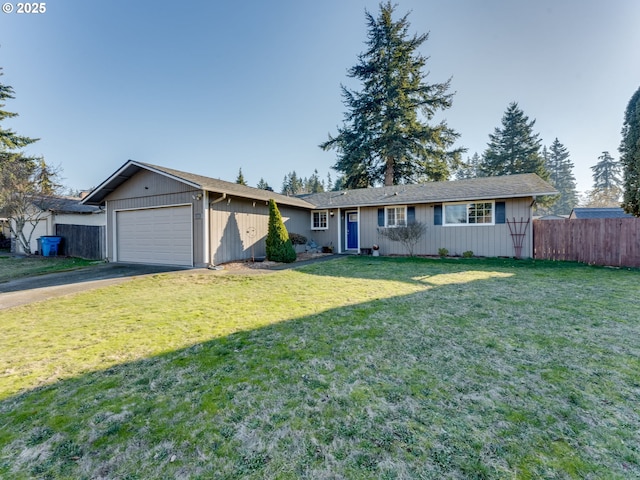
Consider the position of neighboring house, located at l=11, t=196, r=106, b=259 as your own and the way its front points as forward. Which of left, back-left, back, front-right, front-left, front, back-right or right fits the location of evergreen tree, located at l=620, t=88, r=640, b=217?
front-left

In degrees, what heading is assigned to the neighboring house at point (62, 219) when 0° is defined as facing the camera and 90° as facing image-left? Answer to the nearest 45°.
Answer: approximately 0°

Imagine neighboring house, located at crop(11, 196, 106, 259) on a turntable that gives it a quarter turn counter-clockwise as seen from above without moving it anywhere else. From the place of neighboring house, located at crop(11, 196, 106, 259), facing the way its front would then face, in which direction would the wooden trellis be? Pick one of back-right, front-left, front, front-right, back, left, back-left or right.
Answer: front-right

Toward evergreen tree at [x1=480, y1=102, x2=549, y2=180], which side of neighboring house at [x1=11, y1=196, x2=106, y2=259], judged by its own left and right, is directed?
left

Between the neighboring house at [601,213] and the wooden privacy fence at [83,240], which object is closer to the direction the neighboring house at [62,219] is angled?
the wooden privacy fence

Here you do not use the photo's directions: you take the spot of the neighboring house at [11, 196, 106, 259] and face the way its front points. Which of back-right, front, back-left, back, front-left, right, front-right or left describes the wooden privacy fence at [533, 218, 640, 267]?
front-left

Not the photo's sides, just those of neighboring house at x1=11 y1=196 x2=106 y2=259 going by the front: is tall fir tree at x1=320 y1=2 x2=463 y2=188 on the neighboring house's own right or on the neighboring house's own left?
on the neighboring house's own left

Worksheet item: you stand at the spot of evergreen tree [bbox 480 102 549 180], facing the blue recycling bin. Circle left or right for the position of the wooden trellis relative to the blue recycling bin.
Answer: left

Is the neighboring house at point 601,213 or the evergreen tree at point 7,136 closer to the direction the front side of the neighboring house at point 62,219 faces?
the neighboring house

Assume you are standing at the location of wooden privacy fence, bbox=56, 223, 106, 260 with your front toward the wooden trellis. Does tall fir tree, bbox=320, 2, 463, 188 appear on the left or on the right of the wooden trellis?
left
